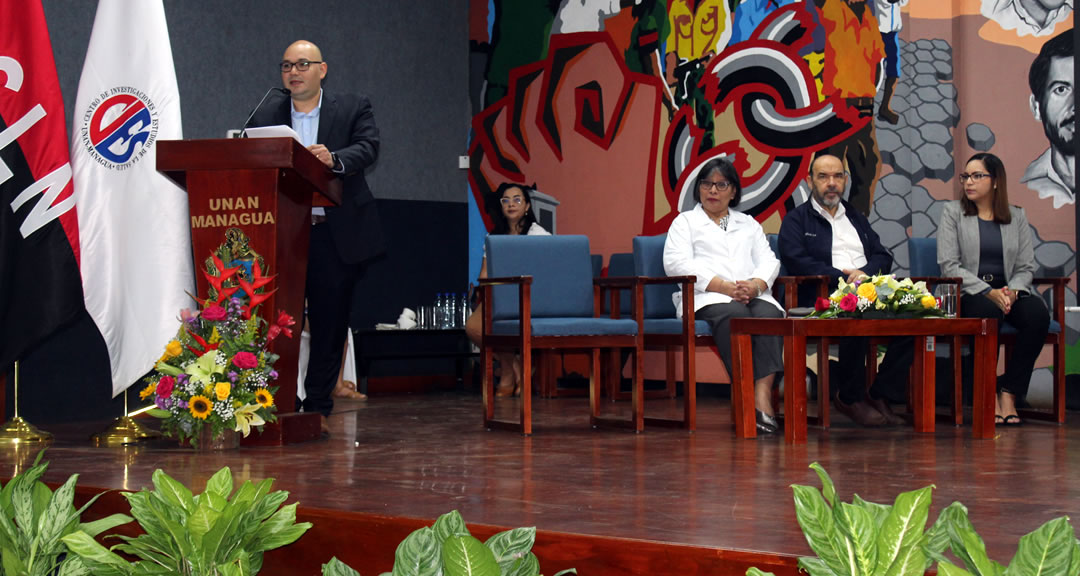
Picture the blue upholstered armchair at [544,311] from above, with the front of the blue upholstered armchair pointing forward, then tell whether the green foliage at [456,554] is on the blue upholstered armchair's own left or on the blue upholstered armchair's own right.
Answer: on the blue upholstered armchair's own right

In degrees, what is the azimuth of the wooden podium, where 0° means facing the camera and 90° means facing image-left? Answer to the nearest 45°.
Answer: approximately 45°

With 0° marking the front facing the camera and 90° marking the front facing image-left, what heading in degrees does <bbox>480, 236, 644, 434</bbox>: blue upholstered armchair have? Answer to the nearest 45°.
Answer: approximately 315°

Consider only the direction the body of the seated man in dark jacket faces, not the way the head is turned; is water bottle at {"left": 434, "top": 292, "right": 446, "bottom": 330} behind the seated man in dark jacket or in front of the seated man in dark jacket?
behind

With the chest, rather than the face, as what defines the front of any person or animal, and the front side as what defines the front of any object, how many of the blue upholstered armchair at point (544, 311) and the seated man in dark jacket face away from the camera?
0

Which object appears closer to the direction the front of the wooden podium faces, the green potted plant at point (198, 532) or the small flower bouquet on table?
the green potted plant

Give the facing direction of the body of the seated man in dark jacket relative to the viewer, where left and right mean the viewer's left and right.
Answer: facing the viewer and to the right of the viewer

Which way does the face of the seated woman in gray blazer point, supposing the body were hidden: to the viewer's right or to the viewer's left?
to the viewer's left

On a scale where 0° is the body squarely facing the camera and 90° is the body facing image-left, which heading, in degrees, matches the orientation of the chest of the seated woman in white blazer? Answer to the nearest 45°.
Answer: approximately 315°

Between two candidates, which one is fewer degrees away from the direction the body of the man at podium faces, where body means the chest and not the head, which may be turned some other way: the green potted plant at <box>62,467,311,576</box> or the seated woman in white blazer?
the green potted plant

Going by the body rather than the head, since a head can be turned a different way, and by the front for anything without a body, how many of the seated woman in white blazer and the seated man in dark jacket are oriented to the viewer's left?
0

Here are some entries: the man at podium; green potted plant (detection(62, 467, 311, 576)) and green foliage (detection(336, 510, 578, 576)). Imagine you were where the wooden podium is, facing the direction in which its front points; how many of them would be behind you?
1

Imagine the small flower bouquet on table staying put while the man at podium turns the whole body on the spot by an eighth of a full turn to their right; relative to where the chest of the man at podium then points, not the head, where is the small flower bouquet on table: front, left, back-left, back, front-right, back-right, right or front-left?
back
